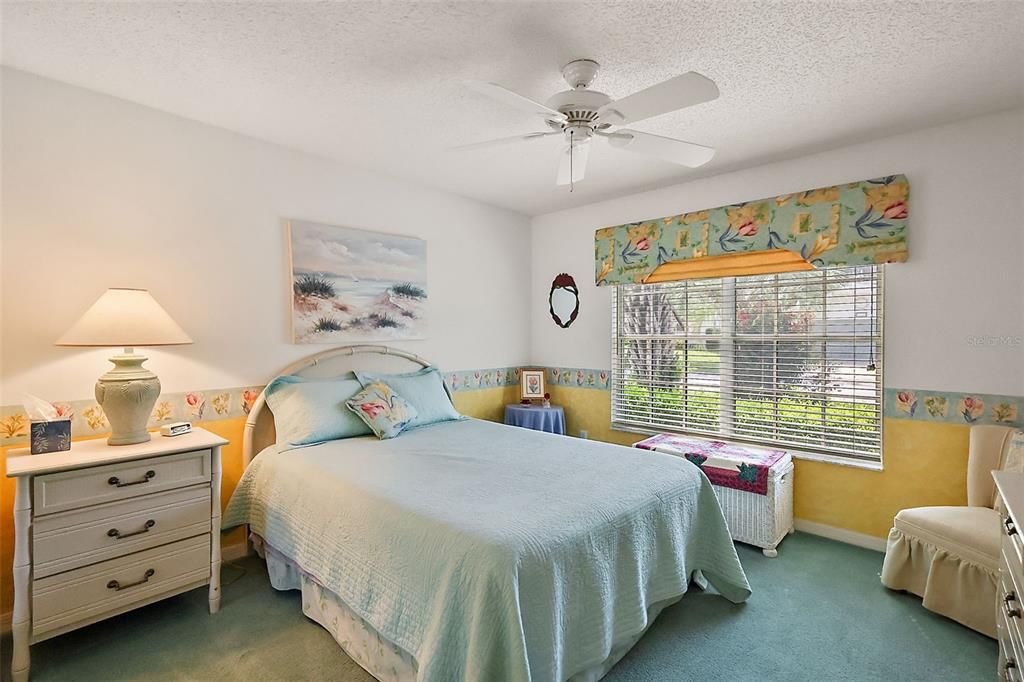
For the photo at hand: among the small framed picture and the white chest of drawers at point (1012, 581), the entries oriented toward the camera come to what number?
1

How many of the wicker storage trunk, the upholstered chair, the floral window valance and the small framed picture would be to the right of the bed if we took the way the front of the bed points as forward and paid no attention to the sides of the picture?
0

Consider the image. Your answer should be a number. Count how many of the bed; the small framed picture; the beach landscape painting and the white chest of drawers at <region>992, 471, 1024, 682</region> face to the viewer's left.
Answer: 1

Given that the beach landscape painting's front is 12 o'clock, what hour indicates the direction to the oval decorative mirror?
The oval decorative mirror is roughly at 10 o'clock from the beach landscape painting.

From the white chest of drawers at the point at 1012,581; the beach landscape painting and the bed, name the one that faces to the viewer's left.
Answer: the white chest of drawers

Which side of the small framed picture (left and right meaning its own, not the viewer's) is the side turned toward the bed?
front

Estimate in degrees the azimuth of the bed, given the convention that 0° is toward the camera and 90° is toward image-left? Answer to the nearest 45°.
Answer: approximately 315°

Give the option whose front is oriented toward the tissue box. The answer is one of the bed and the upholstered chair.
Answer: the upholstered chair

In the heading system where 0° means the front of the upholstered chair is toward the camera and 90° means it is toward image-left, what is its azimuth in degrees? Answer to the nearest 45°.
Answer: approximately 45°

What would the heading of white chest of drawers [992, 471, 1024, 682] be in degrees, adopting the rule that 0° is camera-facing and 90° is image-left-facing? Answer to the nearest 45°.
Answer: approximately 90°

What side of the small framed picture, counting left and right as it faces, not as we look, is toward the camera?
front

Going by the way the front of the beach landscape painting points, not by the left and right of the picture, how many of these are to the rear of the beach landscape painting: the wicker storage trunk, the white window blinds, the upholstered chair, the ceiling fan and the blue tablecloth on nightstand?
0

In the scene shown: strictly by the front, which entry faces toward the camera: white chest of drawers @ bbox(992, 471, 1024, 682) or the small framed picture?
the small framed picture

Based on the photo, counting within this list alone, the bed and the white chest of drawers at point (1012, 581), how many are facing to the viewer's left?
1

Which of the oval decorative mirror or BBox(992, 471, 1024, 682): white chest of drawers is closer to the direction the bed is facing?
the white chest of drawers

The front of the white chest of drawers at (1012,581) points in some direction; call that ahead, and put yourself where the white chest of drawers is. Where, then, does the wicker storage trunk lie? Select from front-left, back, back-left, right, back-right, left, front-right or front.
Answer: front-right

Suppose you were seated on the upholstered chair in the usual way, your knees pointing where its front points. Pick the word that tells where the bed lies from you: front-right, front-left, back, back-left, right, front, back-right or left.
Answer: front

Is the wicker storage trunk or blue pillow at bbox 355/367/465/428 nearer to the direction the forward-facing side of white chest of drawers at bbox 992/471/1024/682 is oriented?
the blue pillow

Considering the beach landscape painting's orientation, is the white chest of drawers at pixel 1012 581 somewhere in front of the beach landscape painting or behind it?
in front

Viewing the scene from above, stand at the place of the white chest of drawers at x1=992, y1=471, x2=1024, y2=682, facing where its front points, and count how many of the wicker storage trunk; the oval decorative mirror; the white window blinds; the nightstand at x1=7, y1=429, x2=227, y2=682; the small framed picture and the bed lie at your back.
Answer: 0

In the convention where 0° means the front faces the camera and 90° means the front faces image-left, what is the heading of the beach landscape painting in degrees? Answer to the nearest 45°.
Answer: approximately 315°

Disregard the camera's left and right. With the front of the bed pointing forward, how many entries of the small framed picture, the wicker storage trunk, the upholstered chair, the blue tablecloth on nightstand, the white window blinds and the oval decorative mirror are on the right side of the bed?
0
